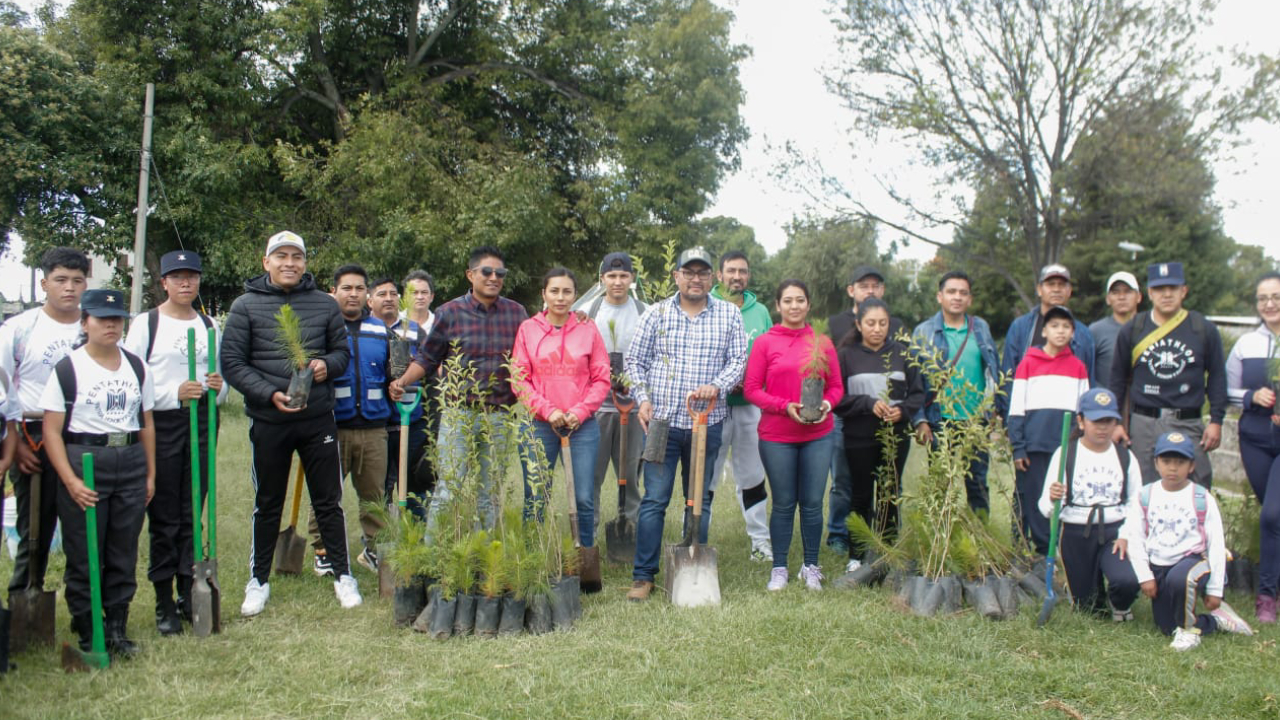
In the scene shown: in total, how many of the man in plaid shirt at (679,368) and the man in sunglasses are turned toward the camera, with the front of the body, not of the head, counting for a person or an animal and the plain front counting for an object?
2

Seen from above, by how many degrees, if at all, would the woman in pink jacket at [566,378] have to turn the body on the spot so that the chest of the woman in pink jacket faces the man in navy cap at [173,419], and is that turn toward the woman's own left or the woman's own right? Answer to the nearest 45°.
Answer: approximately 90° to the woman's own right

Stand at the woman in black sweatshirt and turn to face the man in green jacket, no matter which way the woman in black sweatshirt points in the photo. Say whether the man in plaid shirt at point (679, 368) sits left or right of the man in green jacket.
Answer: left

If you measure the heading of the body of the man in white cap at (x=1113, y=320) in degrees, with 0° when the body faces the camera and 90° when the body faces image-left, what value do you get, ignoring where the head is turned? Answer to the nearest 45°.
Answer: approximately 0°

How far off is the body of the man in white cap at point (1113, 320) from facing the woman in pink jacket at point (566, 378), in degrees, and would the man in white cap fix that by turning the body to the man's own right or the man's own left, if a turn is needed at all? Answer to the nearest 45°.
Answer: approximately 45° to the man's own right

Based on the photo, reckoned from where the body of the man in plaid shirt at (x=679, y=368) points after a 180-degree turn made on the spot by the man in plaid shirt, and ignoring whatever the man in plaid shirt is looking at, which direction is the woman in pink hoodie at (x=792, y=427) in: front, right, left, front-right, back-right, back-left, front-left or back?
right

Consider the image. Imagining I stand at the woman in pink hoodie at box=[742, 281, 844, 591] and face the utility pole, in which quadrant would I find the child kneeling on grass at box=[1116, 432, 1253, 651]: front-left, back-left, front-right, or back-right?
back-right
